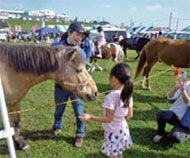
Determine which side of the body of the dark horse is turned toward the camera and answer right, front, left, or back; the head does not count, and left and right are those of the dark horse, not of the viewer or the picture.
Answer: right

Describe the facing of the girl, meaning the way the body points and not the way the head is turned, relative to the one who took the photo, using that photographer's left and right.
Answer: facing away from the viewer and to the left of the viewer

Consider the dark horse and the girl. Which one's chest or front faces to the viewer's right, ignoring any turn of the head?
the dark horse

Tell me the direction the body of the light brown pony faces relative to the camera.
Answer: to the viewer's right

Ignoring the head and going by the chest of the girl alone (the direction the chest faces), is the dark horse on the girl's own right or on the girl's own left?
on the girl's own right

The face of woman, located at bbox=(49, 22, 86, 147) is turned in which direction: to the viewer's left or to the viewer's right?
to the viewer's right
